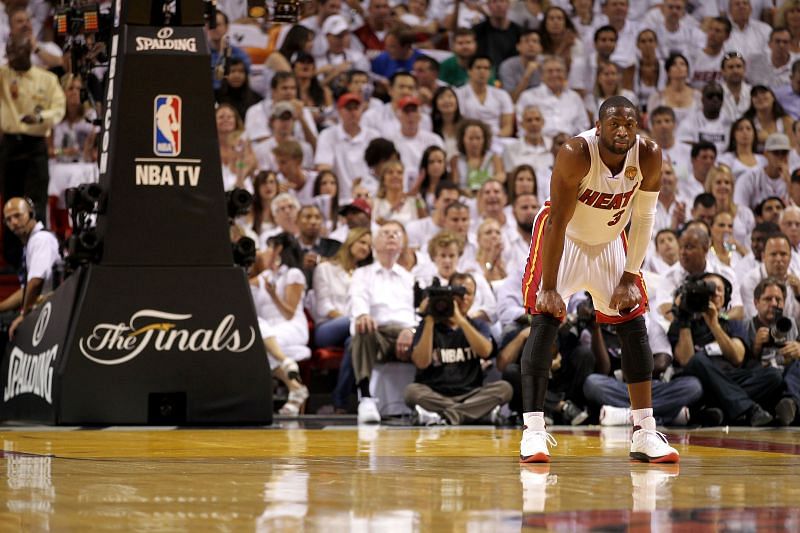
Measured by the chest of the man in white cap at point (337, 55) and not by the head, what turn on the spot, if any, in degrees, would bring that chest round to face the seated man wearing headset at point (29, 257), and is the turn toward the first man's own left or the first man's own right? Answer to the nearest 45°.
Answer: approximately 45° to the first man's own right

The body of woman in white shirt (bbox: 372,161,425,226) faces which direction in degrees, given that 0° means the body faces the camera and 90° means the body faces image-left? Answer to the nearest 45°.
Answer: approximately 0°

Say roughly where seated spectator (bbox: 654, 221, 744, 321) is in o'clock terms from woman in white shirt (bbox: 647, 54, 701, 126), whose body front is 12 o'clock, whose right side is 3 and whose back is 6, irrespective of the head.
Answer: The seated spectator is roughly at 12 o'clock from the woman in white shirt.

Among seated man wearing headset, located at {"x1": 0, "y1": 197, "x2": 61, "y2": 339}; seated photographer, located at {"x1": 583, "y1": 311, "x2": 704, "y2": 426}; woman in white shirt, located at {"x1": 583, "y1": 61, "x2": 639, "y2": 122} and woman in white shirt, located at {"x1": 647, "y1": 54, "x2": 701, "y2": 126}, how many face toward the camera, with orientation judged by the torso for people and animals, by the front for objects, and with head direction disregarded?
3

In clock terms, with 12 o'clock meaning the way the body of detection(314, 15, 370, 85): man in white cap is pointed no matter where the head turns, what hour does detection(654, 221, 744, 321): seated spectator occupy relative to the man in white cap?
The seated spectator is roughly at 11 o'clock from the man in white cap.

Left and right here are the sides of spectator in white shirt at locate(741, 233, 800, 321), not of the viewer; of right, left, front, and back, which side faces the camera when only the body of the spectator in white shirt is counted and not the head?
front

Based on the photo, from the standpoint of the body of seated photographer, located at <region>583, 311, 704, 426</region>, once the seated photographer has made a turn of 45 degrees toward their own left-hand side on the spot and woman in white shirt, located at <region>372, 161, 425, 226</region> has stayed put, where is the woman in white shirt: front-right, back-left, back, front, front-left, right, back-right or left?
back

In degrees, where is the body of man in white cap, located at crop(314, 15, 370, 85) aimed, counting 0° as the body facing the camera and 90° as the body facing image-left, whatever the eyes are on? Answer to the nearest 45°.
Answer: approximately 0°

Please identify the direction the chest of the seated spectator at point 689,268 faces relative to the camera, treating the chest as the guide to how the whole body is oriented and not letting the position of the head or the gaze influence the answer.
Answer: toward the camera

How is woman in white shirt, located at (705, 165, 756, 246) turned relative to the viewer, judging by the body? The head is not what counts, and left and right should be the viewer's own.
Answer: facing the viewer

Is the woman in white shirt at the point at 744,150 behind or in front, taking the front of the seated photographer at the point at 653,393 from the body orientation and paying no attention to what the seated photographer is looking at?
behind

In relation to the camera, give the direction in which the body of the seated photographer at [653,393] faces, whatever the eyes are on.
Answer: toward the camera
